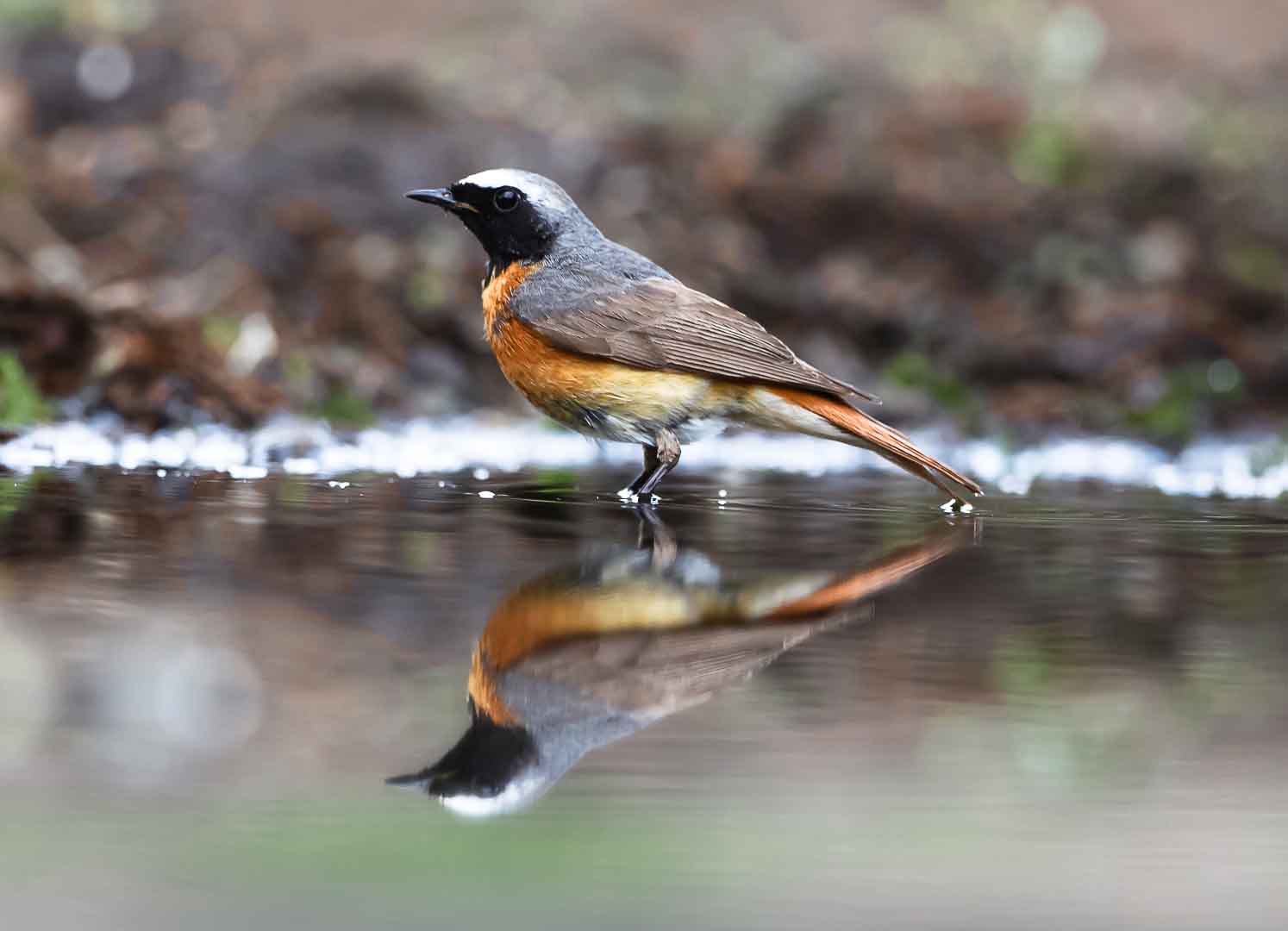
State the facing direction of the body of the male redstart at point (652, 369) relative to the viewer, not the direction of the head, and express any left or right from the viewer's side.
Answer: facing to the left of the viewer
